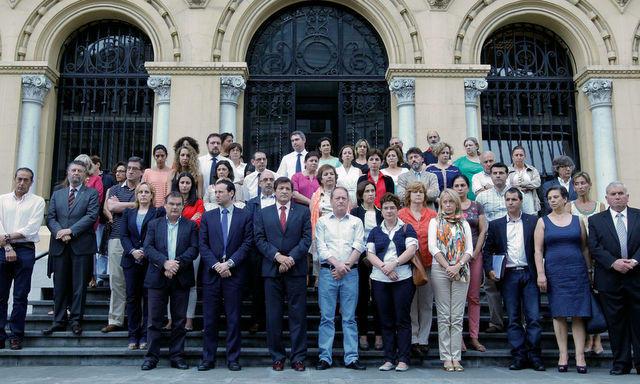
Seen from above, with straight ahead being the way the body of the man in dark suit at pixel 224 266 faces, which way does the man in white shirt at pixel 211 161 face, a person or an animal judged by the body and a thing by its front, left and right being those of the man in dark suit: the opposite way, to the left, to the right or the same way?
the same way

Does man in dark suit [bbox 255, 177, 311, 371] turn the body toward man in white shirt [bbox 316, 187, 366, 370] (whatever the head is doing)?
no

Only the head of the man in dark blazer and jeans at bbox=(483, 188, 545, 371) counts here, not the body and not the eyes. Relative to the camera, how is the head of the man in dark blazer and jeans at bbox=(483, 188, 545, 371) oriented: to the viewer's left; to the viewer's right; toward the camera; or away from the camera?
toward the camera

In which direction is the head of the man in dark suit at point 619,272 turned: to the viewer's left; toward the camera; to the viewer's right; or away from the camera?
toward the camera

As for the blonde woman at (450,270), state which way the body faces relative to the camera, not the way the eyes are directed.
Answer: toward the camera

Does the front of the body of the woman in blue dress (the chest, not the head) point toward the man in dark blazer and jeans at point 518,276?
no

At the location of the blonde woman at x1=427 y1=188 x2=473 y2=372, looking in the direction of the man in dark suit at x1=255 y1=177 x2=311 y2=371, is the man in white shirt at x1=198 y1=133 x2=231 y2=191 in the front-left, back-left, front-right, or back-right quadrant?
front-right

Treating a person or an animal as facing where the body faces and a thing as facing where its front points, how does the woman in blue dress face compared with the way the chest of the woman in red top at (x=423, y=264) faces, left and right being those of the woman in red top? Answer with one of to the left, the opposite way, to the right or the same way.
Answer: the same way

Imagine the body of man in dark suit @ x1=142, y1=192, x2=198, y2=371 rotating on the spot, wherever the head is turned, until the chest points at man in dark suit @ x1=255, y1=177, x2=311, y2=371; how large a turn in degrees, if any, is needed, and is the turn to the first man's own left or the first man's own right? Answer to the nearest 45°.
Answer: approximately 90° to the first man's own left

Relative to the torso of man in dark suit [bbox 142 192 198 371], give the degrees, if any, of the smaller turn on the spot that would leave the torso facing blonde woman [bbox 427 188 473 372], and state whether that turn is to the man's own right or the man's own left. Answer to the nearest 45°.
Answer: approximately 90° to the man's own left

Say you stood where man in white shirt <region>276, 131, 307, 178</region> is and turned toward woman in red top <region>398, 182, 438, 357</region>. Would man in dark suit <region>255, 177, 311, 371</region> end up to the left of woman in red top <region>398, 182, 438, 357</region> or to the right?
right

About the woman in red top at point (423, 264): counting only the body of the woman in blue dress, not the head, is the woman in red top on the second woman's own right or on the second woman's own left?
on the second woman's own right

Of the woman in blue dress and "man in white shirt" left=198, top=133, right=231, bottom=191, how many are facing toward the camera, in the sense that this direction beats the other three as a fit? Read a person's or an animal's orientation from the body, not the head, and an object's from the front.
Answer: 2

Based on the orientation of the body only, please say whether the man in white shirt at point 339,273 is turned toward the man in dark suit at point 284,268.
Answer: no

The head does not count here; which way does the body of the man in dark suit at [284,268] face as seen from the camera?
toward the camera

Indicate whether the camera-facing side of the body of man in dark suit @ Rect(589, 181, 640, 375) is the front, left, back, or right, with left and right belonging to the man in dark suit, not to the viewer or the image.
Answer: front

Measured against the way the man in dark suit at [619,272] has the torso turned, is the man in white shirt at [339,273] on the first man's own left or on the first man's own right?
on the first man's own right

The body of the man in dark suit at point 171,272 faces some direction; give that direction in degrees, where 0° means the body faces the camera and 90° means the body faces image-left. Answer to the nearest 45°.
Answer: approximately 0°
